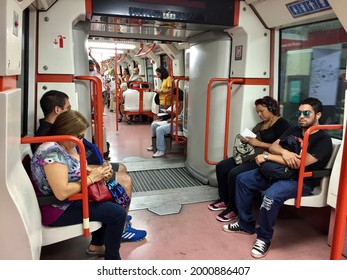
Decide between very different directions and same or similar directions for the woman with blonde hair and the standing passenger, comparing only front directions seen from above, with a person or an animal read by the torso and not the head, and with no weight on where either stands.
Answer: very different directions

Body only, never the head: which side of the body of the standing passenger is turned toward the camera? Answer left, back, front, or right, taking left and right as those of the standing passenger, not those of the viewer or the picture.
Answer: left

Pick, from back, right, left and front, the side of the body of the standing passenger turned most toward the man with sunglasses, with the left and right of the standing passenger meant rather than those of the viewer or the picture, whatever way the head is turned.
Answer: left

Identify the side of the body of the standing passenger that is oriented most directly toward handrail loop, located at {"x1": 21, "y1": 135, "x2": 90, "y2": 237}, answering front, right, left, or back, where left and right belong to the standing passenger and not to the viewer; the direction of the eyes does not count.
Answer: left

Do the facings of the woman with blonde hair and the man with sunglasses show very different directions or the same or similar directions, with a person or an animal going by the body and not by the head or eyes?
very different directions

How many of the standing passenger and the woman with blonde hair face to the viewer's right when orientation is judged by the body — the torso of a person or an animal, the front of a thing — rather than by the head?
1

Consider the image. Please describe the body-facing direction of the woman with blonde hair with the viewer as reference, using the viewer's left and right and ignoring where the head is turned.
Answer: facing to the right of the viewer
